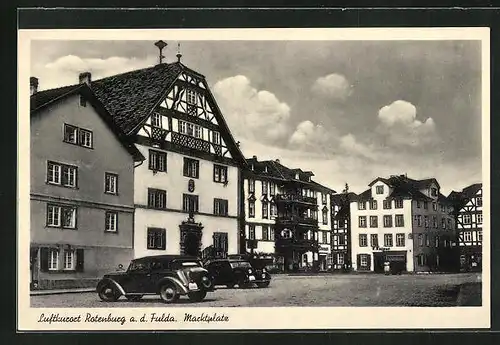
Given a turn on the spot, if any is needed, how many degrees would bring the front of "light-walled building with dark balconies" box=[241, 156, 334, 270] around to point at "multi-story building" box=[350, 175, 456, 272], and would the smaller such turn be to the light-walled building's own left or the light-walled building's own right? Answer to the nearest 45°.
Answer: approximately 45° to the light-walled building's own left
